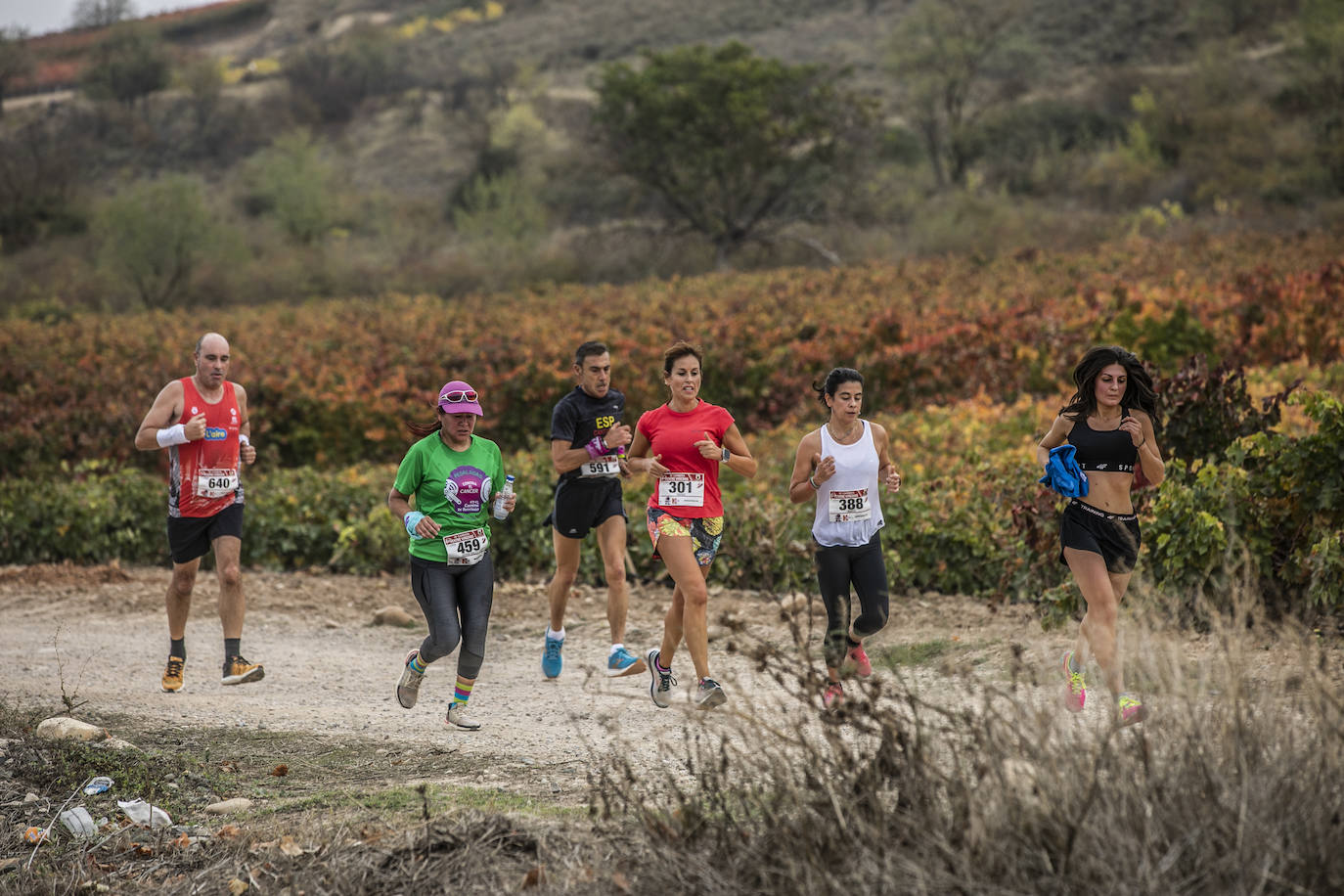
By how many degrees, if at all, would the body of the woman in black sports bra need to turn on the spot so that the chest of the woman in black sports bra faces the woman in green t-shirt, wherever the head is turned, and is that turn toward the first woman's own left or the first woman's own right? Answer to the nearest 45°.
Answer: approximately 135° to the first woman's own right

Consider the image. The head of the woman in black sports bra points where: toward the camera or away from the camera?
toward the camera

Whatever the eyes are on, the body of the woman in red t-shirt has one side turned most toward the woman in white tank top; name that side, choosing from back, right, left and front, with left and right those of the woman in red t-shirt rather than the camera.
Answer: left

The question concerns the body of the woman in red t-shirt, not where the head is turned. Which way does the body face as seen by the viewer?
toward the camera

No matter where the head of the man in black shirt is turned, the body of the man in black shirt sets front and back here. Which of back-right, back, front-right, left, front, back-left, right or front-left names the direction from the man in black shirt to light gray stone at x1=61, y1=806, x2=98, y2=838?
right

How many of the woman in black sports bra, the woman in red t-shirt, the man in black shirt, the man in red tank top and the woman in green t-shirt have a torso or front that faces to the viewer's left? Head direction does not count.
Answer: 0

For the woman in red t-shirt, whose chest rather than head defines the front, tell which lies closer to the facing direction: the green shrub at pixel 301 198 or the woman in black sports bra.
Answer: the woman in black sports bra

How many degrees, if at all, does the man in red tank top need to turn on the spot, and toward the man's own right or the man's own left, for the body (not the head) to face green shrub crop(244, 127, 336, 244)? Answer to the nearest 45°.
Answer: approximately 135° to the man's own left
